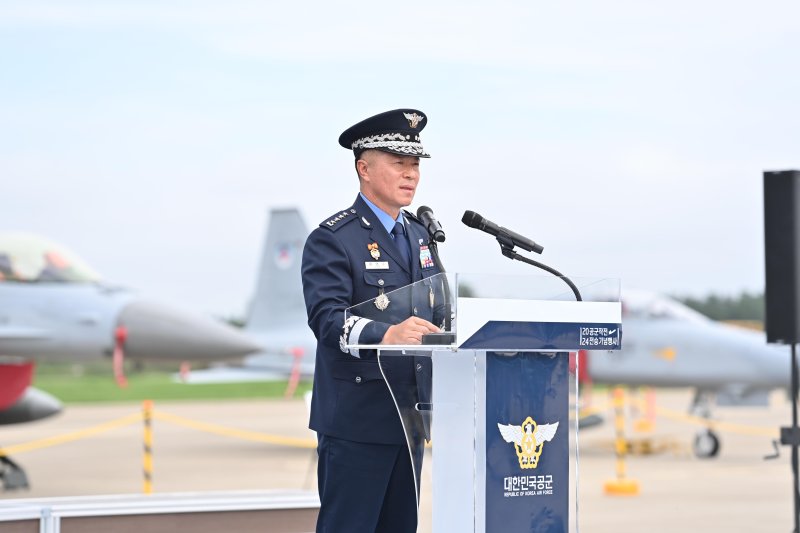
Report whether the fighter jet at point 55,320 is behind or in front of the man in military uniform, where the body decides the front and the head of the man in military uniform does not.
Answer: behind

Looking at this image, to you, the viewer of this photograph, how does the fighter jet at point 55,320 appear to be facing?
facing to the right of the viewer

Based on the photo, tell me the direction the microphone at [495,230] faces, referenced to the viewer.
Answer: facing to the left of the viewer

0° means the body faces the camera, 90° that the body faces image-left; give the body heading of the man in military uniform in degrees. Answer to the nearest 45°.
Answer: approximately 315°

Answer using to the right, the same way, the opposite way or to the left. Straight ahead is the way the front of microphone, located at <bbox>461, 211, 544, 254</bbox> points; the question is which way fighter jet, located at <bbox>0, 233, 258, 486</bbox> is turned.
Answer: the opposite way

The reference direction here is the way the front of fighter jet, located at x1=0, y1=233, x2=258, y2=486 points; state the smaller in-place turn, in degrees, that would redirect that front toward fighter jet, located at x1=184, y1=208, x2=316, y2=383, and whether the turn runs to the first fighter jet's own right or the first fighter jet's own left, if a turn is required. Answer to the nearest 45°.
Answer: approximately 45° to the first fighter jet's own left
